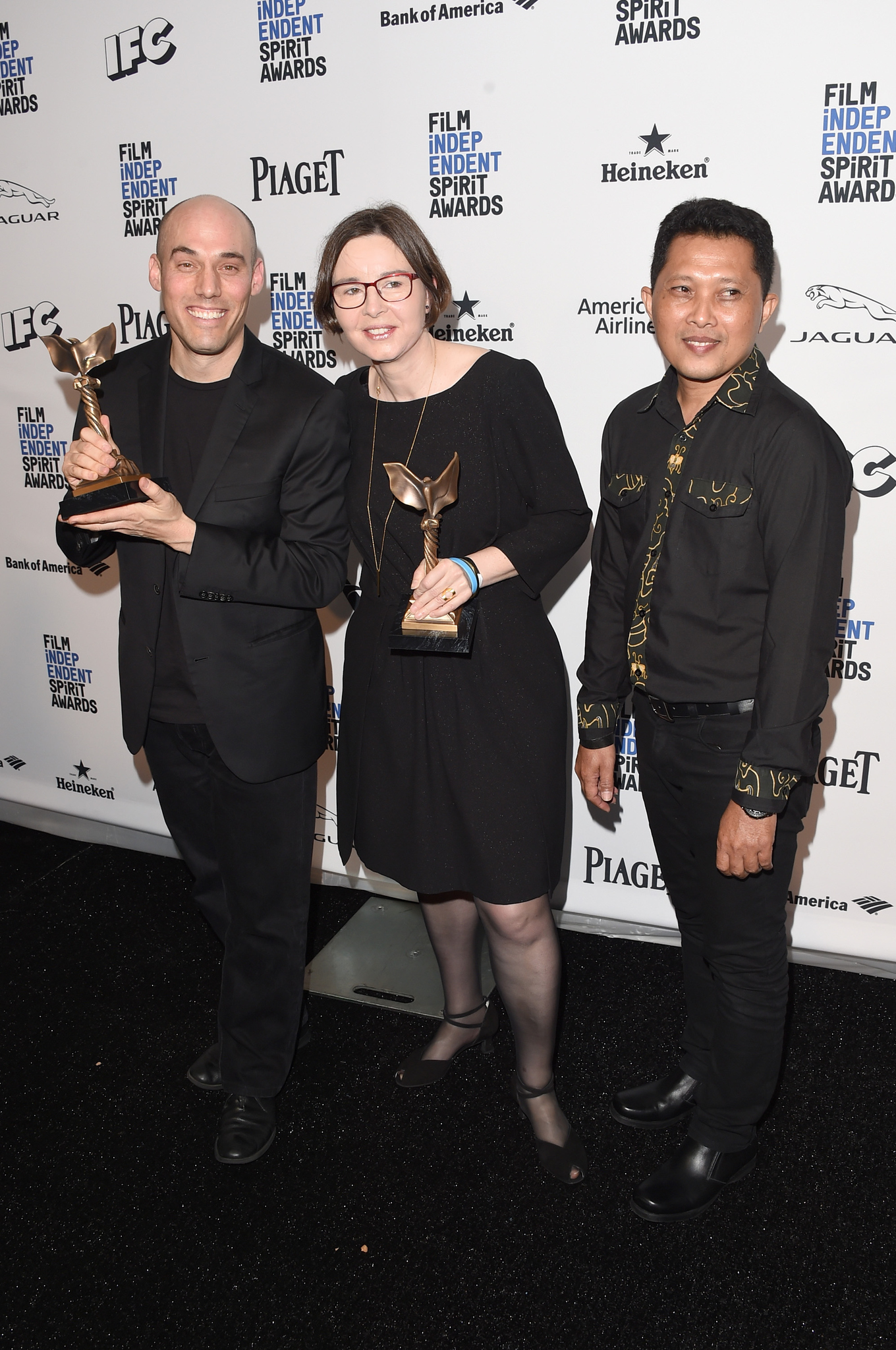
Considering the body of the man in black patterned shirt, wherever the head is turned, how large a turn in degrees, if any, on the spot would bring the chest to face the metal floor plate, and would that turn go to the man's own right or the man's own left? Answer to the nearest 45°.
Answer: approximately 90° to the man's own right

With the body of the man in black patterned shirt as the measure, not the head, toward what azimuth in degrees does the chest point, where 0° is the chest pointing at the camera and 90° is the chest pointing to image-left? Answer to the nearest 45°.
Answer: approximately 45°
